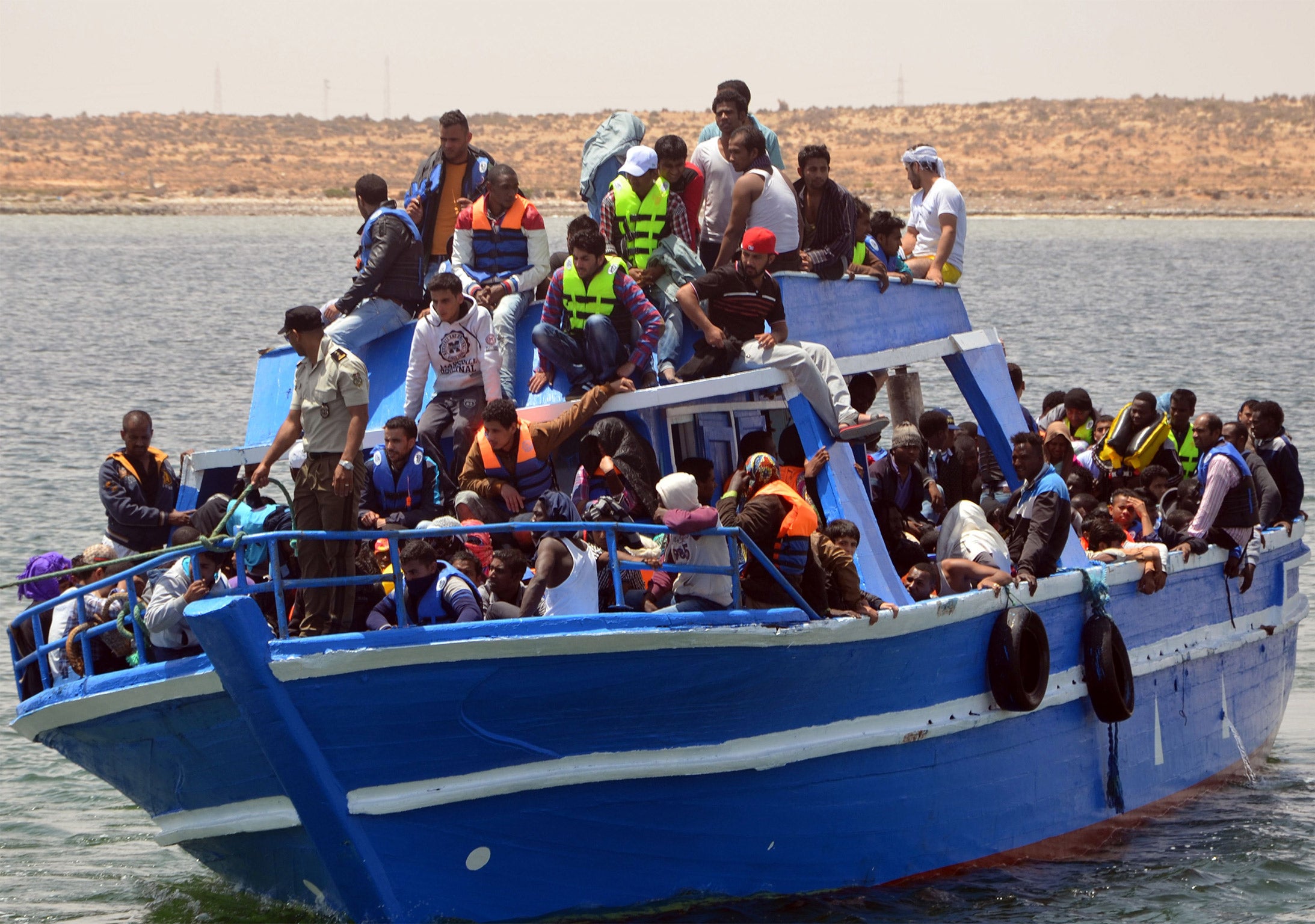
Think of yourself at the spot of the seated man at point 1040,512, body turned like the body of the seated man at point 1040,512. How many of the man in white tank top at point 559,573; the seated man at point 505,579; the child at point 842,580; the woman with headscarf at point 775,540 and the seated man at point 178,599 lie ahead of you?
5

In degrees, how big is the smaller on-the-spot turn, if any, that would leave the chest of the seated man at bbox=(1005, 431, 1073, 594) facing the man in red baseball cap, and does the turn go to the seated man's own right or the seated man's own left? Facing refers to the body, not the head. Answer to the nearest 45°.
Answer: approximately 45° to the seated man's own right

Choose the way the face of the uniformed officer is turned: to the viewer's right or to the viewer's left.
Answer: to the viewer's left

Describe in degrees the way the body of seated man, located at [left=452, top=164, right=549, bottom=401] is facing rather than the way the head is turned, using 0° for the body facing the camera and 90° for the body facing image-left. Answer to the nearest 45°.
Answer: approximately 0°

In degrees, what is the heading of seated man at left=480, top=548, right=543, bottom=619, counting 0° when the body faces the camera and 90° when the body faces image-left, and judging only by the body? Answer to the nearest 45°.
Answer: approximately 45°

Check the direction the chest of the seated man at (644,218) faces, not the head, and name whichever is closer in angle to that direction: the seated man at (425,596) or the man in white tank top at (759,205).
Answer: the seated man

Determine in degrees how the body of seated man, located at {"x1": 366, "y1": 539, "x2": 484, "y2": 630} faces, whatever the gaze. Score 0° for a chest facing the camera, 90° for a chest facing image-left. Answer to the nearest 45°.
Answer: approximately 45°
